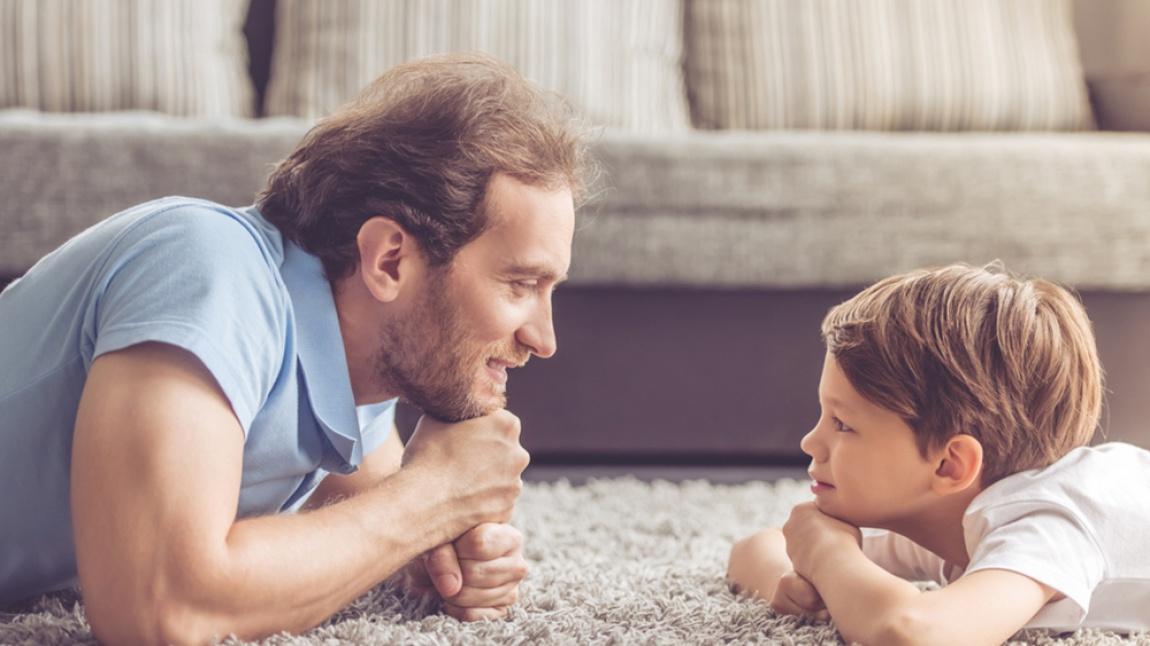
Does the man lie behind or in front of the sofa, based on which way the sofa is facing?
in front

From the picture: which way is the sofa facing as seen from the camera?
toward the camera

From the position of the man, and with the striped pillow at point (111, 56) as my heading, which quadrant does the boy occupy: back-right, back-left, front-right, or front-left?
back-right

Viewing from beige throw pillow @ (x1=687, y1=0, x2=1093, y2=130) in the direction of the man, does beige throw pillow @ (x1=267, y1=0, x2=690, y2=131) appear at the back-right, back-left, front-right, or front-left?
front-right

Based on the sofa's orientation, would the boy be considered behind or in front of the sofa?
in front

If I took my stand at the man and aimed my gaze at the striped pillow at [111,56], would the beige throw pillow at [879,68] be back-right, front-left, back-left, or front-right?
front-right

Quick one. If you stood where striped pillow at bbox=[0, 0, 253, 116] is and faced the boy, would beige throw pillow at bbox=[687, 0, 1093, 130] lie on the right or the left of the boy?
left

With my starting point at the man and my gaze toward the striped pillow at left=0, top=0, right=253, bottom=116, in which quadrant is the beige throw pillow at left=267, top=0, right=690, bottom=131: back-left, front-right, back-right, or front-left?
front-right

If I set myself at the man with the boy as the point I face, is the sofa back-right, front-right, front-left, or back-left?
front-left
